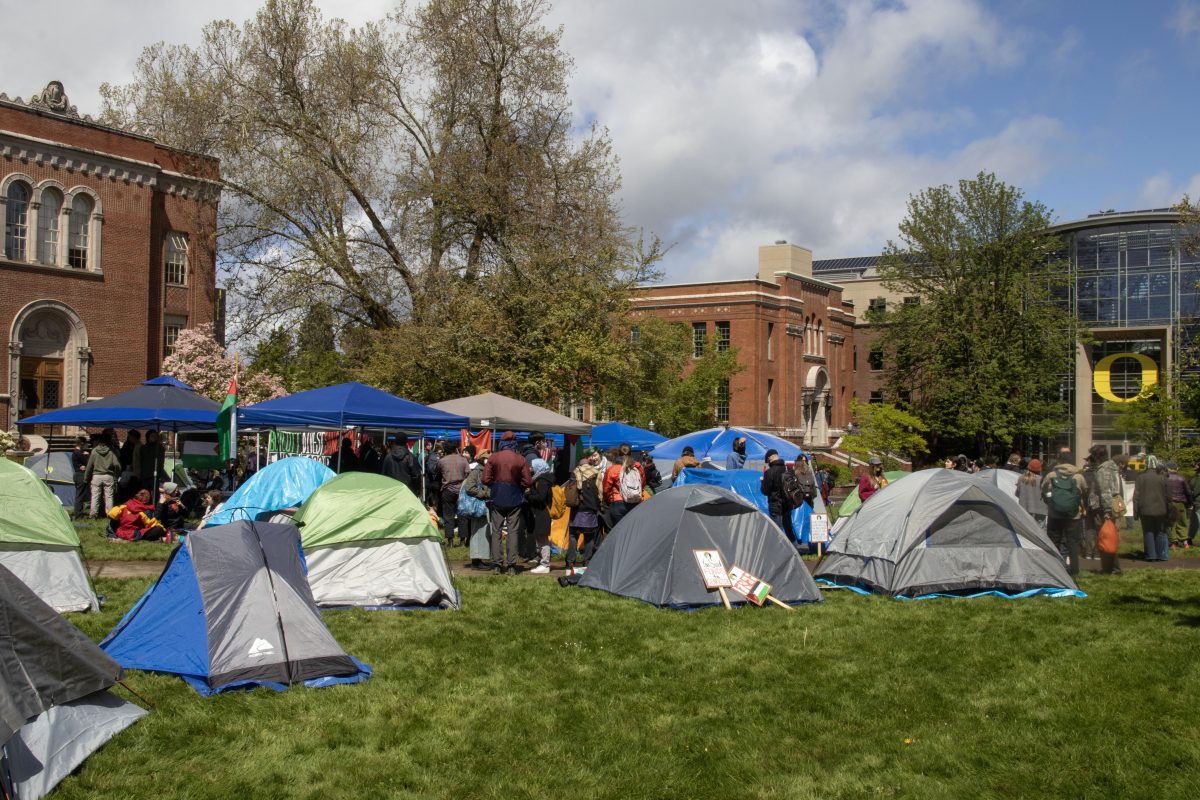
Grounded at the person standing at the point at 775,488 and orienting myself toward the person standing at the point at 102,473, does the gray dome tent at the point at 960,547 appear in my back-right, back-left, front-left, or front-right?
back-left

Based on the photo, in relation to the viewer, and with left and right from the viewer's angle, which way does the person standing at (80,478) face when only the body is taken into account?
facing to the right of the viewer

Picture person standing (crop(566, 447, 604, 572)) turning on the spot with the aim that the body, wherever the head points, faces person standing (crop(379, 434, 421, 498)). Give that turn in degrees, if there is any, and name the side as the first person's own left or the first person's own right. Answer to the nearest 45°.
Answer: approximately 45° to the first person's own left

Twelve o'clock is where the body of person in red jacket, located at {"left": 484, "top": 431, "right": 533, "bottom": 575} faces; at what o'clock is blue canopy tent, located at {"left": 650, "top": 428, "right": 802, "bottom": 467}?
The blue canopy tent is roughly at 1 o'clock from the person in red jacket.

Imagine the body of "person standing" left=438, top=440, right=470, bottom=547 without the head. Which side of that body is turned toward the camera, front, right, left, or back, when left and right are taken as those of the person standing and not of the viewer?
back

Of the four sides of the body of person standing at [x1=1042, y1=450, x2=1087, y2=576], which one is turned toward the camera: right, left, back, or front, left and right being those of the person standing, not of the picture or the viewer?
back

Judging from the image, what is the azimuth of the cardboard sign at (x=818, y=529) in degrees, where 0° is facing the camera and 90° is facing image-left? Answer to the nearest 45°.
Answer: approximately 0°
